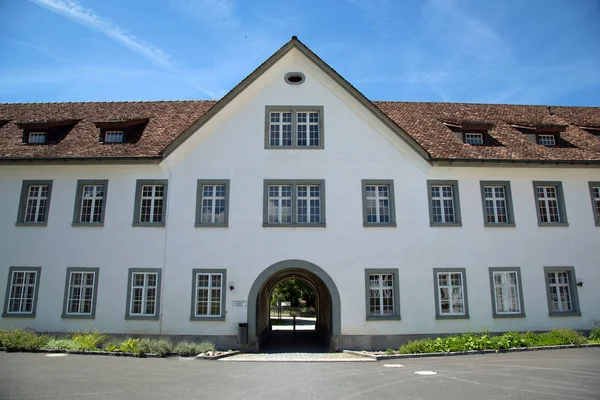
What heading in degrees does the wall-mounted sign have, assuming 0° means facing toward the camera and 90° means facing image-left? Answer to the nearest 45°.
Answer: approximately 0°

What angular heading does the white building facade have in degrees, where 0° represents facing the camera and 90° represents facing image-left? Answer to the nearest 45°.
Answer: approximately 0°

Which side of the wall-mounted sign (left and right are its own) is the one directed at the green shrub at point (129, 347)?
right

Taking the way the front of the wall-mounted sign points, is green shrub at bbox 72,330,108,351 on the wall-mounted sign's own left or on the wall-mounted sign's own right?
on the wall-mounted sign's own right

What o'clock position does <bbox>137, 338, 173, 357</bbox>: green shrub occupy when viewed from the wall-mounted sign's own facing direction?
The green shrub is roughly at 2 o'clock from the wall-mounted sign.

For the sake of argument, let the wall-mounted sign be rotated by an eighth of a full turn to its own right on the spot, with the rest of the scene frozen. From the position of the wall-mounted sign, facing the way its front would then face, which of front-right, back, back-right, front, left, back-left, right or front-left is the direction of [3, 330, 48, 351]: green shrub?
front-right

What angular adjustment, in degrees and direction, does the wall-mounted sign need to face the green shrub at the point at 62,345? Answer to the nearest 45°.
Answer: approximately 90° to its right
